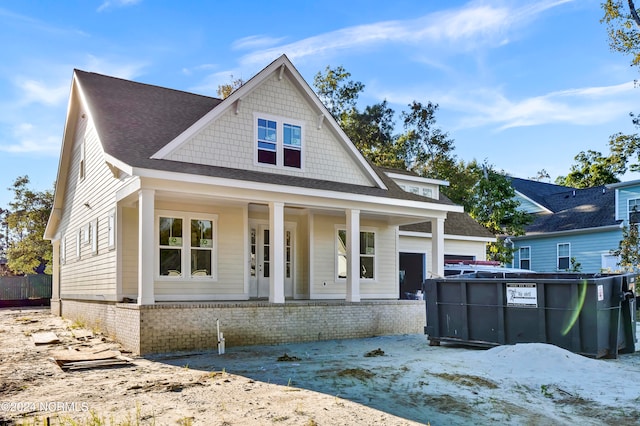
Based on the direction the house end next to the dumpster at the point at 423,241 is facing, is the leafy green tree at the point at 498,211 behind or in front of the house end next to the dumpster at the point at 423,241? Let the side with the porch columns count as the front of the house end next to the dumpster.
behind

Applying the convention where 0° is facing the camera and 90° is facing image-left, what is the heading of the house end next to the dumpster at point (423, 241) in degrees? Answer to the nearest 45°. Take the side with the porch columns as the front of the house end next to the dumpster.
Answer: approximately 0°

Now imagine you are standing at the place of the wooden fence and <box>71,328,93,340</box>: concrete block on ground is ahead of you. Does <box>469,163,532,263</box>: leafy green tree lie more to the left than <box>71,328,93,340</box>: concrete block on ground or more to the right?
left

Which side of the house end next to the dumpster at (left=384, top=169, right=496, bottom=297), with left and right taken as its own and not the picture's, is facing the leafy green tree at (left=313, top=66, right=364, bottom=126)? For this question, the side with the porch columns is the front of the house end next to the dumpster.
back

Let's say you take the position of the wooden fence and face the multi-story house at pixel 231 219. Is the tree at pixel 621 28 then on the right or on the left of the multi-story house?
left

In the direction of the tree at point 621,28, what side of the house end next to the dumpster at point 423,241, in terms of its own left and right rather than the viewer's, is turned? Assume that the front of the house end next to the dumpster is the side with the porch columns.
left

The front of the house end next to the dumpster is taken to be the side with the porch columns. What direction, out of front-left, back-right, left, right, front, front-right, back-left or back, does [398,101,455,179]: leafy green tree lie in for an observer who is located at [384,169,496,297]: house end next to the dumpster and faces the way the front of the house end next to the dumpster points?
back
